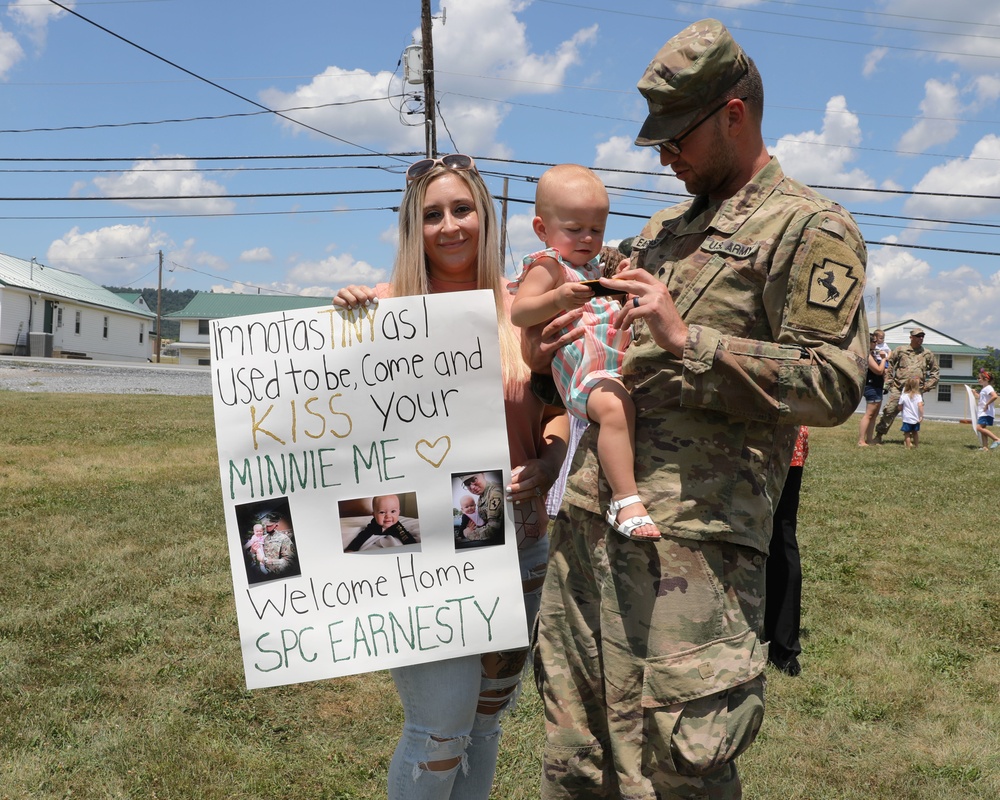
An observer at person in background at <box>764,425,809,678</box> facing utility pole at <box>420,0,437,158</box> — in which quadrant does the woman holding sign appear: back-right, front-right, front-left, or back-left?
back-left

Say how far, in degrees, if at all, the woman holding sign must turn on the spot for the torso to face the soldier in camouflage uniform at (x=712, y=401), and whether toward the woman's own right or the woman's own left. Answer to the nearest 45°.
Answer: approximately 45° to the woman's own left

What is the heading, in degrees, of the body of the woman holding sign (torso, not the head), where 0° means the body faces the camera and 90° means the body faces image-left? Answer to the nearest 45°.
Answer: approximately 0°

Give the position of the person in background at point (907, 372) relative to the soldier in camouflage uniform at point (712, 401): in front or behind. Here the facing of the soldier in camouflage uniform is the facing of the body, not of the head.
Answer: behind

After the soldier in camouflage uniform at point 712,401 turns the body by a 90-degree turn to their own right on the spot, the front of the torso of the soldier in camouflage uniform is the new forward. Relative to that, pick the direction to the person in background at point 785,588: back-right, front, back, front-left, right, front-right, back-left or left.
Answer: front-right

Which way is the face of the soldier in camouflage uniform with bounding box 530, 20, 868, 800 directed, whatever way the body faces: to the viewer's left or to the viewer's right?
to the viewer's left

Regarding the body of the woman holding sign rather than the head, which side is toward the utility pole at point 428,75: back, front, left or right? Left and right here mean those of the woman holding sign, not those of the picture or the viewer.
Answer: back
